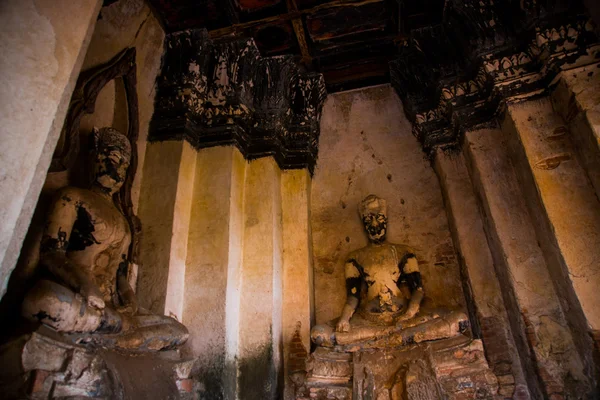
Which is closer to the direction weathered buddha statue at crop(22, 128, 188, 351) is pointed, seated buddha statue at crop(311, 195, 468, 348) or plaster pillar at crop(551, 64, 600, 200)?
the plaster pillar

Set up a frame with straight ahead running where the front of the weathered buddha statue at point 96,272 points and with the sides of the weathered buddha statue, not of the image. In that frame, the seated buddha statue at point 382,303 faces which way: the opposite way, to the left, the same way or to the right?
to the right

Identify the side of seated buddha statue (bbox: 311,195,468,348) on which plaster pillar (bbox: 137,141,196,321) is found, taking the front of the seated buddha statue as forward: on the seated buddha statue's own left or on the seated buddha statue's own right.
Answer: on the seated buddha statue's own right

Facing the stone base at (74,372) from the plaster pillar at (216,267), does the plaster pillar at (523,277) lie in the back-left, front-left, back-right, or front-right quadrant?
back-left

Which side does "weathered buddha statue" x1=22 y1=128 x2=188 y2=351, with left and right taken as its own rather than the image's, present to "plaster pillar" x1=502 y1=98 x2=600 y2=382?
front

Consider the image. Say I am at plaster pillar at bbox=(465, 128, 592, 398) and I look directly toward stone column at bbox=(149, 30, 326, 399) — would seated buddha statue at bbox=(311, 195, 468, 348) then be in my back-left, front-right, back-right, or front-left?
front-right

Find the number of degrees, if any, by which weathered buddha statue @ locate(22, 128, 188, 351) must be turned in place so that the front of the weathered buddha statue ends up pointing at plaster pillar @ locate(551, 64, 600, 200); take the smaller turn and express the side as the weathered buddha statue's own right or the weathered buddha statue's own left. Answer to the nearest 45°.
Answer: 0° — it already faces it

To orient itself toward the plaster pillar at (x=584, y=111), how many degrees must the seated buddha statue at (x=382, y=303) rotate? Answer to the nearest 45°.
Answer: approximately 45° to its left

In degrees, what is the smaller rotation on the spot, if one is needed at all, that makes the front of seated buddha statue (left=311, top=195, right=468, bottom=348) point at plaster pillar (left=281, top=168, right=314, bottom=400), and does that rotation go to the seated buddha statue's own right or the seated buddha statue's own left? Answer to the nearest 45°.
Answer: approximately 90° to the seated buddha statue's own right

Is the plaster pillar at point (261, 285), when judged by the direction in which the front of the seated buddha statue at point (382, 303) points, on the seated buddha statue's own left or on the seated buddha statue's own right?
on the seated buddha statue's own right

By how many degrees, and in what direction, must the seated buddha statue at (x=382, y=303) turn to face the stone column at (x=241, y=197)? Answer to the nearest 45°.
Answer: approximately 45° to its right

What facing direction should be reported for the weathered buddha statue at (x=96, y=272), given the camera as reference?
facing the viewer and to the right of the viewer

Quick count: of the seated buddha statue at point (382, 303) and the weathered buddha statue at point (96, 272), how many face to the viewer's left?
0

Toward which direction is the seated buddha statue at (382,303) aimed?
toward the camera

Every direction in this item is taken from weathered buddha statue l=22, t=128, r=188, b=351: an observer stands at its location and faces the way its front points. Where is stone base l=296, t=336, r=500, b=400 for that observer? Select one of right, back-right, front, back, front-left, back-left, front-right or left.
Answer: front-left

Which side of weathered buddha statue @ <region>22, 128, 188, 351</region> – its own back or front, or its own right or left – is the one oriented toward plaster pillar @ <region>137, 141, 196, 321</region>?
left
